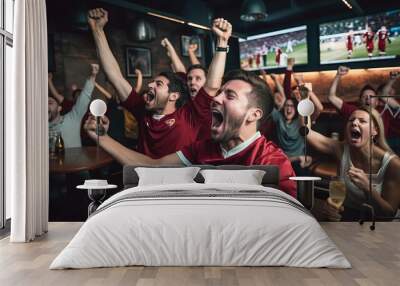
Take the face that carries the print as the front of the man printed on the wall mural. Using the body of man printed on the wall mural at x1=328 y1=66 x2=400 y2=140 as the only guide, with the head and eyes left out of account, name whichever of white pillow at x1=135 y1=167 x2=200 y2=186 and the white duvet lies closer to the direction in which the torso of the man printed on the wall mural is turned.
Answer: the white duvet

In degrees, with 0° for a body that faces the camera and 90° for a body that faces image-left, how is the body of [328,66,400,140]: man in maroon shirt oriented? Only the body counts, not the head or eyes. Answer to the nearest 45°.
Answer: approximately 0°

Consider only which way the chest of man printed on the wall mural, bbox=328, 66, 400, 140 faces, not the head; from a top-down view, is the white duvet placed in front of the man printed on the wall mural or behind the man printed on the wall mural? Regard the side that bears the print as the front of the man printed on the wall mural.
in front

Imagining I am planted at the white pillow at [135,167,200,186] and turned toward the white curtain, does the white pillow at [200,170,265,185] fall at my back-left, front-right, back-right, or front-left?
back-left

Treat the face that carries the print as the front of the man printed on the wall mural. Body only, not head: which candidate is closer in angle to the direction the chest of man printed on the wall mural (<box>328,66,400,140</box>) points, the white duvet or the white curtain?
the white duvet

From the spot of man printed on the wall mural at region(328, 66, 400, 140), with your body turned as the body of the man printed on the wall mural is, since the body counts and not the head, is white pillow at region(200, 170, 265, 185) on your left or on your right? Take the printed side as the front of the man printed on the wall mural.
on your right

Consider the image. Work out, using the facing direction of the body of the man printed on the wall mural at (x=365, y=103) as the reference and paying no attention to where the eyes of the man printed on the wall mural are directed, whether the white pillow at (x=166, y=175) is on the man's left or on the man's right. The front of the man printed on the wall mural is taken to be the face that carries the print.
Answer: on the man's right
